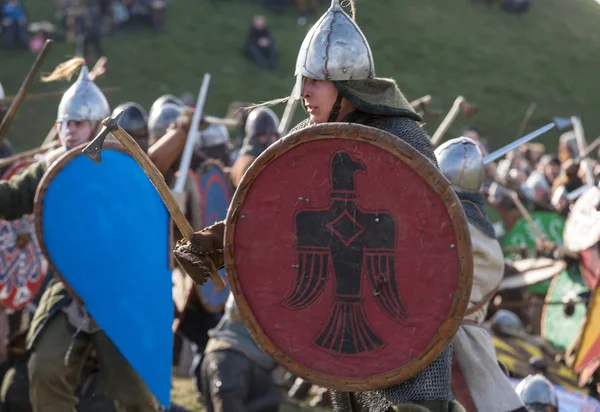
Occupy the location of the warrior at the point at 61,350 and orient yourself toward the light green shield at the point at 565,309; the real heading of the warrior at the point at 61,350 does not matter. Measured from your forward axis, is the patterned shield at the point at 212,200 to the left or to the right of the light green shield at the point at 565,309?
left

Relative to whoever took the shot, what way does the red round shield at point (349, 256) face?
facing the viewer

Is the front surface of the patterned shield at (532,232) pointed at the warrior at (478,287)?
yes

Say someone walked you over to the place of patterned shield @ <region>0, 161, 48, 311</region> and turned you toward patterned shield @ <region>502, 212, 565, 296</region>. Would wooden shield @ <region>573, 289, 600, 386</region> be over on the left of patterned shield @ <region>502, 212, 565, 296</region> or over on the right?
right

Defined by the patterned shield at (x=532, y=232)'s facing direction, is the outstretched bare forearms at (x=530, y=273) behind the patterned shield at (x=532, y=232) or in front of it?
in front

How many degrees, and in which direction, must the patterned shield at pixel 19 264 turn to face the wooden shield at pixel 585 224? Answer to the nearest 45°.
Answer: approximately 90° to its left

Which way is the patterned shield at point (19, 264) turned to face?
toward the camera

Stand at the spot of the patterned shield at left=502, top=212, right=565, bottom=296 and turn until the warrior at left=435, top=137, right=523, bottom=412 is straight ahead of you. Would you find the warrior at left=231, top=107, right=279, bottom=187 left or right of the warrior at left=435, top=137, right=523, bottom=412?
right
